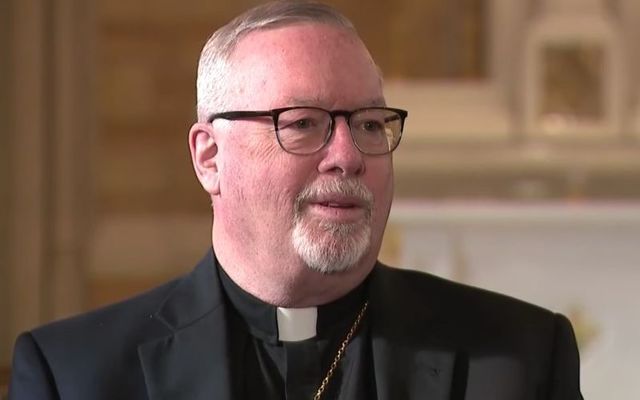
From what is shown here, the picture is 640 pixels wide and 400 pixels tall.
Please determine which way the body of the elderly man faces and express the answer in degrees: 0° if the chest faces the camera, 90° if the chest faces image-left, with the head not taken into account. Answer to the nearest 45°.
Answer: approximately 0°
